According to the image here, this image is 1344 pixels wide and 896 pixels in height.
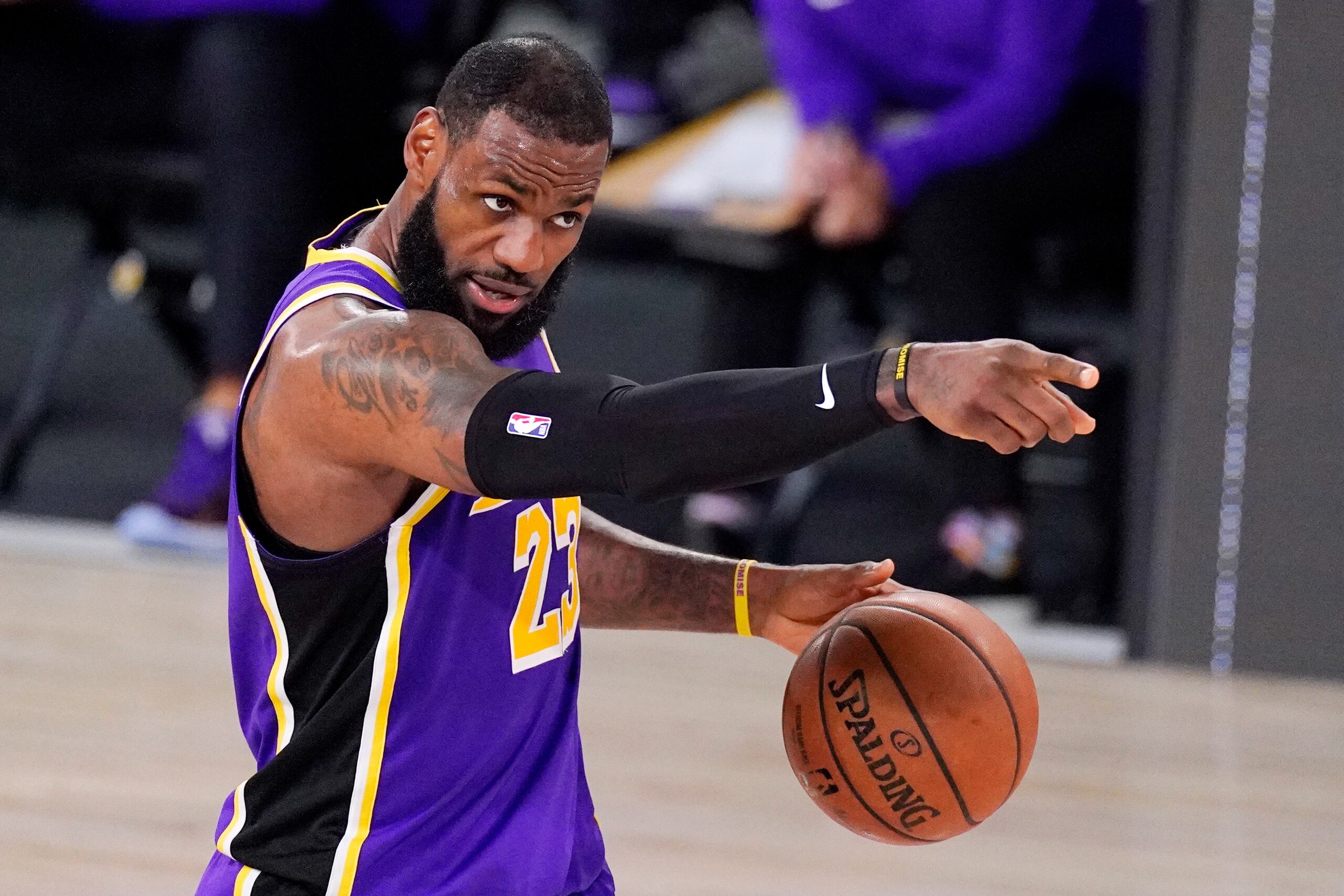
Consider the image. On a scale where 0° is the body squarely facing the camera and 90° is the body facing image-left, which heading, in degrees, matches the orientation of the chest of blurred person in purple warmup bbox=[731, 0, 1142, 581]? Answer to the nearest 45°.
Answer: approximately 45°

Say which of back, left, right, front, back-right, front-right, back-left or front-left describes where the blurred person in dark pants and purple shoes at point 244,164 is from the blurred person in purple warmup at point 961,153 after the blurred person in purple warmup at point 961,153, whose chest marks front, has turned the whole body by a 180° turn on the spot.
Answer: back-left

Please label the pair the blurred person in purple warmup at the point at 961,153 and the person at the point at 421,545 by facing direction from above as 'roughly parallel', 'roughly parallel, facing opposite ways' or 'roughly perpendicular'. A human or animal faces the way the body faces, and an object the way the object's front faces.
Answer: roughly perpendicular

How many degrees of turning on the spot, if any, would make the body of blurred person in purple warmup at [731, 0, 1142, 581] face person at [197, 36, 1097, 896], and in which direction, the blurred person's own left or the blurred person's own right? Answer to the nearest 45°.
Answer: approximately 45° to the blurred person's own left

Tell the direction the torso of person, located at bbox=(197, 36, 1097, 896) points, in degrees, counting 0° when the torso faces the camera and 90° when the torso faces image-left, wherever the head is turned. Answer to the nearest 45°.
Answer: approximately 315°

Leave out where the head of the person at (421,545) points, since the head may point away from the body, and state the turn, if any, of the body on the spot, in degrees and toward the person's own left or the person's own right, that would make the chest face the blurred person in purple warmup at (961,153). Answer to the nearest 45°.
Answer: approximately 135° to the person's own left

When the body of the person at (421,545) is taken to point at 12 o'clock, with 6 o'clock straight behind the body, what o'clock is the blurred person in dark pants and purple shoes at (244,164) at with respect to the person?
The blurred person in dark pants and purple shoes is roughly at 7 o'clock from the person.

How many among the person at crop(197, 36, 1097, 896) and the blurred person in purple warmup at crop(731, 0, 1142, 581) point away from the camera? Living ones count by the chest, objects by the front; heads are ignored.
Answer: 0

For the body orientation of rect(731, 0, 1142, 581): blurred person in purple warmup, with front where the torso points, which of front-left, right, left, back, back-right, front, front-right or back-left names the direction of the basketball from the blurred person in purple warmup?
front-left
